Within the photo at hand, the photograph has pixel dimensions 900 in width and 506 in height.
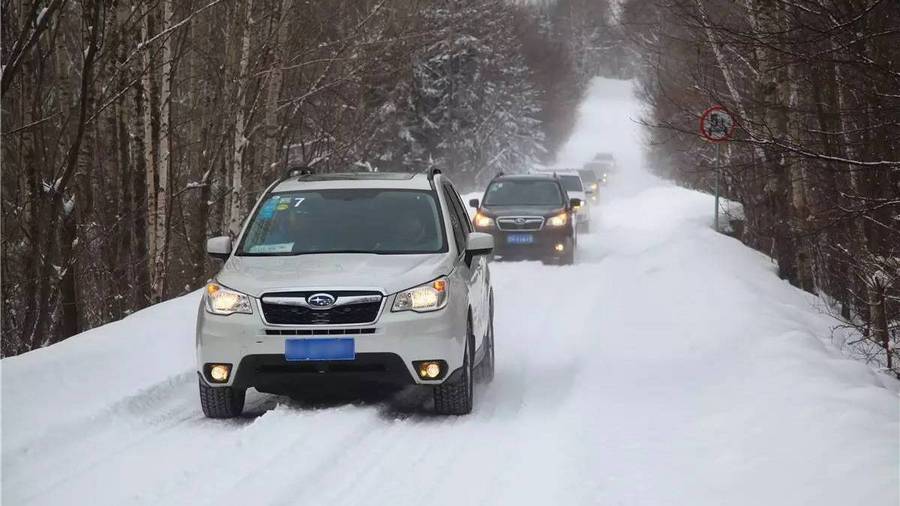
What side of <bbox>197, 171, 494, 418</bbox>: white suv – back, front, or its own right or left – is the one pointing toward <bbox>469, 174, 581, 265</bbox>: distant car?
back

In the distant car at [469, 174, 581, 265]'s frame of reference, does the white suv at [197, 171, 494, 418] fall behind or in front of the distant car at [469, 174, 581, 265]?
in front

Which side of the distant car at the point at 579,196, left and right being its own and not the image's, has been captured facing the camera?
front

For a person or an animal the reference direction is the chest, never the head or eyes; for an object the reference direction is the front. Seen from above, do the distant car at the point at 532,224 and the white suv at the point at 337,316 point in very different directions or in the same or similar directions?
same or similar directions

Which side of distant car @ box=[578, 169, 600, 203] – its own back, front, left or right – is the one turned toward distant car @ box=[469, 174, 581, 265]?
front

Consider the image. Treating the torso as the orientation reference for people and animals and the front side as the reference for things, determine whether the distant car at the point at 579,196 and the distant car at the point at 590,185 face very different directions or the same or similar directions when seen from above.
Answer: same or similar directions

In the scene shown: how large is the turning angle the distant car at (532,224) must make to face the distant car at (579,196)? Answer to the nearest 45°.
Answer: approximately 180°

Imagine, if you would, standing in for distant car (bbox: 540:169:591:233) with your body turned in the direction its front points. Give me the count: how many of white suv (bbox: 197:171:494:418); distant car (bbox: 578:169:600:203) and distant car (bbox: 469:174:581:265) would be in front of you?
2

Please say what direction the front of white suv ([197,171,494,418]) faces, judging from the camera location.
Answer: facing the viewer

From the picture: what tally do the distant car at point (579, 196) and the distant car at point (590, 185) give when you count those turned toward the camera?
2

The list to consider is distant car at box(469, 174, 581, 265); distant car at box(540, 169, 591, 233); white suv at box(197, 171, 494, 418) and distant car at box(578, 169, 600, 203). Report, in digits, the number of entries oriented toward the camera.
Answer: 4

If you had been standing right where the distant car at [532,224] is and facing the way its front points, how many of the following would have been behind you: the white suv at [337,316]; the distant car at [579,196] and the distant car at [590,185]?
2

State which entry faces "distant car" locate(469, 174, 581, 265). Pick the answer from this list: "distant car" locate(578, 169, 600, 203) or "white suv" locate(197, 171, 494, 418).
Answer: "distant car" locate(578, 169, 600, 203)

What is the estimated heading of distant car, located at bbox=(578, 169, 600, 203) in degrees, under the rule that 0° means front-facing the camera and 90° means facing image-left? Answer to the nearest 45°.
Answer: approximately 0°
